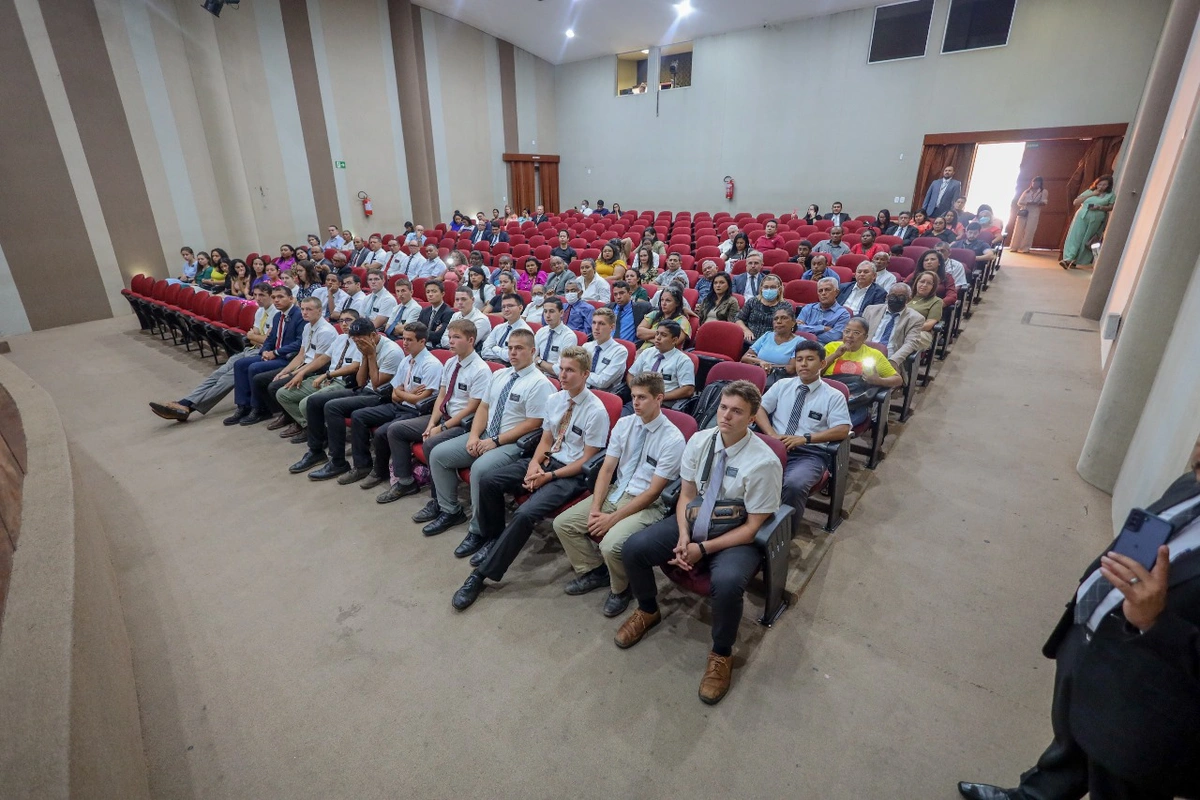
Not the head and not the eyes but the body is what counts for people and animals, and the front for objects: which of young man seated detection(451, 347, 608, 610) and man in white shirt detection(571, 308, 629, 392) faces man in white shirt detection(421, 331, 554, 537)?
man in white shirt detection(571, 308, 629, 392)

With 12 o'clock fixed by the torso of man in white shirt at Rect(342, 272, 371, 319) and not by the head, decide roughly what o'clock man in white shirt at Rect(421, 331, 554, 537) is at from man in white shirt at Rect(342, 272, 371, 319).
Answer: man in white shirt at Rect(421, 331, 554, 537) is roughly at 10 o'clock from man in white shirt at Rect(342, 272, 371, 319).

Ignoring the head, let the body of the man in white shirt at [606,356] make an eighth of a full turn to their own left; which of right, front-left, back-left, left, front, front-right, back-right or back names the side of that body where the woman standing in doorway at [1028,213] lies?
back-left

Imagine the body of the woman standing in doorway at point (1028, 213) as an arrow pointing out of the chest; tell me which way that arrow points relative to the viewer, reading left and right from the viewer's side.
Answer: facing the viewer and to the left of the viewer

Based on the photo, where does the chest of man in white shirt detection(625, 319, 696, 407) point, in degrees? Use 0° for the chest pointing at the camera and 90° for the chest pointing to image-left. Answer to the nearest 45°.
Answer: approximately 45°

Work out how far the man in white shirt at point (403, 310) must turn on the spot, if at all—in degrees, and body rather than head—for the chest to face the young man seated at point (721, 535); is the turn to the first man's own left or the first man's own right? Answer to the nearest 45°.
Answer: approximately 45° to the first man's own left

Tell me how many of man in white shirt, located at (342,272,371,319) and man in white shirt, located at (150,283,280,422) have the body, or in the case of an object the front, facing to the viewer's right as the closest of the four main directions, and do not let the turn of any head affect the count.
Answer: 0

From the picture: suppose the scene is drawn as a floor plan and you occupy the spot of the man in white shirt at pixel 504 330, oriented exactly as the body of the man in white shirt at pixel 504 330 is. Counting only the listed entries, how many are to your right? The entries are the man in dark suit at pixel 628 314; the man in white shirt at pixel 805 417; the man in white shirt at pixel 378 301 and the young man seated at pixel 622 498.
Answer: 1

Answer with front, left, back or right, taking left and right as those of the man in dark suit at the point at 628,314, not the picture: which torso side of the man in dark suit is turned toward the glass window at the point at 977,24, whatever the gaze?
back

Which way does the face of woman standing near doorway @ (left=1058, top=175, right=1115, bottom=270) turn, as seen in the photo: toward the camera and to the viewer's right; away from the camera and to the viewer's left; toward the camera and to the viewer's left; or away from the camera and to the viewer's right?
toward the camera and to the viewer's left
